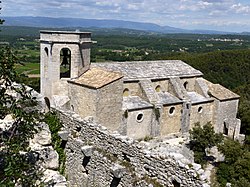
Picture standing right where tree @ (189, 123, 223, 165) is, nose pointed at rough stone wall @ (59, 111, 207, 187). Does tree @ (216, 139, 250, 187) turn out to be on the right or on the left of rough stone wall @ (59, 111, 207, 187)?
left

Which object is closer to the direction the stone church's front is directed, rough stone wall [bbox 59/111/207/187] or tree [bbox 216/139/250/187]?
the rough stone wall

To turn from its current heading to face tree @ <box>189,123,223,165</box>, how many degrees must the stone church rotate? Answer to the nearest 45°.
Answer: approximately 135° to its left

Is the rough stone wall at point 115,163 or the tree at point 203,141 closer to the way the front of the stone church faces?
the rough stone wall
